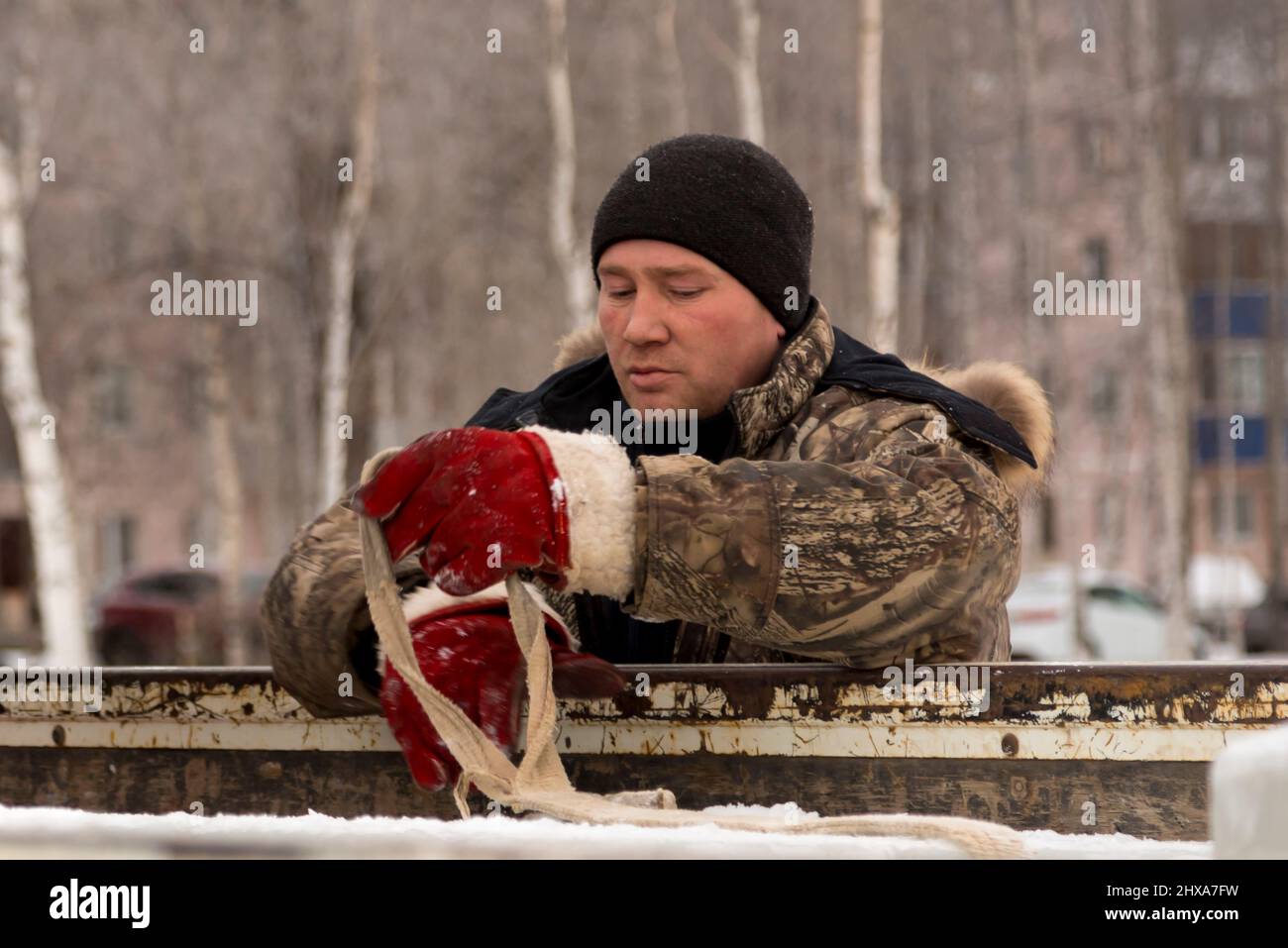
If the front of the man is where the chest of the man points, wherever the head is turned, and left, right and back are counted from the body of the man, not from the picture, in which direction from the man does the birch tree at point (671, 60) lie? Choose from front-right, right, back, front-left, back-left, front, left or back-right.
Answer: back-right

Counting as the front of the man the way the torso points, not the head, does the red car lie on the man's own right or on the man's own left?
on the man's own right

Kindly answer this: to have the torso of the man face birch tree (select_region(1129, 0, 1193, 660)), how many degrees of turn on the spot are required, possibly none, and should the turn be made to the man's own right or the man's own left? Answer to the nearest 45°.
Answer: approximately 135° to the man's own right

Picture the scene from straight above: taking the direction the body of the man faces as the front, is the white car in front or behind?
behind

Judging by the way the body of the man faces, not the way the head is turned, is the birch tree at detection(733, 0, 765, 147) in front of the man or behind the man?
behind

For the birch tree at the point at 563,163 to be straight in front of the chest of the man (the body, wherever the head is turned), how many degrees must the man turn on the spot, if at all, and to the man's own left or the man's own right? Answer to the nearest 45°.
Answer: approximately 135° to the man's own right

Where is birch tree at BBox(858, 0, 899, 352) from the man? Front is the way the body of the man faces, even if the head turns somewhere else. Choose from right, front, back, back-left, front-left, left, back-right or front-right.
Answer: back-right

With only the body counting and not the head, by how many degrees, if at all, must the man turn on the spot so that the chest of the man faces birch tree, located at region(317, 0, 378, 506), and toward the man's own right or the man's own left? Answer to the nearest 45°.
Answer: approximately 135° to the man's own right

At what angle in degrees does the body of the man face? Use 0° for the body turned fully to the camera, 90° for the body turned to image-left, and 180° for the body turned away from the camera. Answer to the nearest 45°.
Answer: approximately 45°
